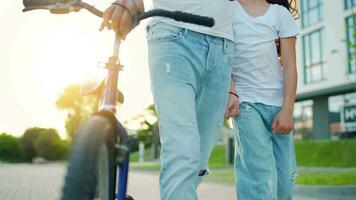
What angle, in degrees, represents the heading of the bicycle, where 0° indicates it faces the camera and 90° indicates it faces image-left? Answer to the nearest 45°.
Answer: approximately 0°

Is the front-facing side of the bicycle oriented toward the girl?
no
